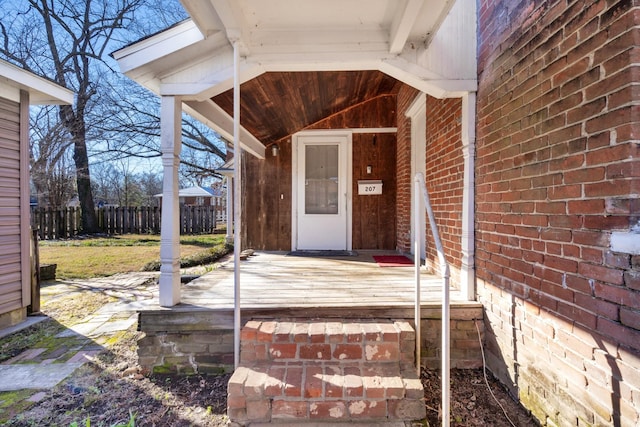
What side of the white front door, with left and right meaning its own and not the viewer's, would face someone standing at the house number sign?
left

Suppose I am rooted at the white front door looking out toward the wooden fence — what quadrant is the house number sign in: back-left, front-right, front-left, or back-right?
back-right

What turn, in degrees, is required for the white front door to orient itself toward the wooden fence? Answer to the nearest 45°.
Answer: approximately 135° to its right

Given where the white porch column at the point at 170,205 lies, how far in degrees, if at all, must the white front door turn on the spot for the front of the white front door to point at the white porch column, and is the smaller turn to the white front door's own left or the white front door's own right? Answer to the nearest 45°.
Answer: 0° — it already faces it

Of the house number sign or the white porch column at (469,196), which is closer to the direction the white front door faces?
the white porch column

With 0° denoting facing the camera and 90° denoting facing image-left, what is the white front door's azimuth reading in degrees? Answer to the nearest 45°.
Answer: approximately 0°

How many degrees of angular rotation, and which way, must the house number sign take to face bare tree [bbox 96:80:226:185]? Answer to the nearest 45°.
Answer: approximately 135° to its right

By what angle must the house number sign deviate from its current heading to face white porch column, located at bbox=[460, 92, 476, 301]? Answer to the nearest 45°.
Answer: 0° — it already faces it

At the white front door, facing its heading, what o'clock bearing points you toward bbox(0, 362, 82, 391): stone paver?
The stone paver is roughly at 1 o'clock from the white front door.

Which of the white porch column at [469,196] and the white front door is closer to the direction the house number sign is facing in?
the white porch column

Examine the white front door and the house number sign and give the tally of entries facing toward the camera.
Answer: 2
